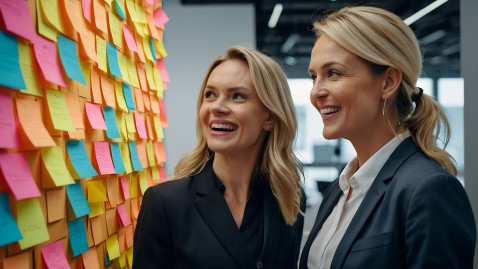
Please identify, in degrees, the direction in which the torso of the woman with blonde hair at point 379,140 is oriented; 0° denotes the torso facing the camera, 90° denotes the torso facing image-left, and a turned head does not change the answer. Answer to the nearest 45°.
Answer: approximately 45°
